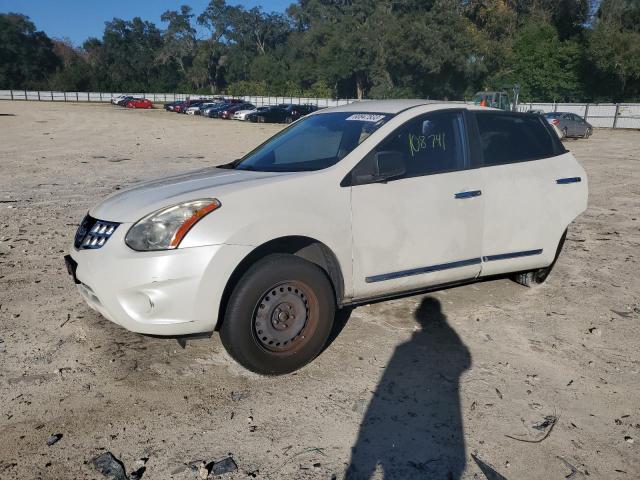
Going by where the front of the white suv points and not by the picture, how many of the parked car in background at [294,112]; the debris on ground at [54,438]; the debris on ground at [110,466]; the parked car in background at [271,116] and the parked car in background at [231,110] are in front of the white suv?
2

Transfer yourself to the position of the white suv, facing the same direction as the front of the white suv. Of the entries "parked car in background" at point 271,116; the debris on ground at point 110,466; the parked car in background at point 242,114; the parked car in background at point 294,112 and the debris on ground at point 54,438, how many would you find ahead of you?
2

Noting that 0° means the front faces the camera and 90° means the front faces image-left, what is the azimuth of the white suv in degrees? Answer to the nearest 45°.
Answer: approximately 45°

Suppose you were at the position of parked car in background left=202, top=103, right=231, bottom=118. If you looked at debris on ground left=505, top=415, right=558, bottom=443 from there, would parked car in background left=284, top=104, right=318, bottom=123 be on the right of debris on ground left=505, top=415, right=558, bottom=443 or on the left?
left

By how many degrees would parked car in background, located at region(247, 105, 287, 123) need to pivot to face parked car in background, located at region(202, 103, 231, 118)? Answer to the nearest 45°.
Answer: approximately 45° to its right

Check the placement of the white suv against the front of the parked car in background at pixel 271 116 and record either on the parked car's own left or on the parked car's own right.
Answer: on the parked car's own left

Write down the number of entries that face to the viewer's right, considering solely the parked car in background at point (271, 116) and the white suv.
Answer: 0

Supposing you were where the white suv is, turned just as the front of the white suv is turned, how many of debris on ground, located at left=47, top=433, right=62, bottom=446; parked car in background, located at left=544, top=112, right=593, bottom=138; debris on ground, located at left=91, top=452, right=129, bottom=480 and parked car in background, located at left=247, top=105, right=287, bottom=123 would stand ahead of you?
2

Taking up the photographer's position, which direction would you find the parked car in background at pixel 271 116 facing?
facing to the left of the viewer

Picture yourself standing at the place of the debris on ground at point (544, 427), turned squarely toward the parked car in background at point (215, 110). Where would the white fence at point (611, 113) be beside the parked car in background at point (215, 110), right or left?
right

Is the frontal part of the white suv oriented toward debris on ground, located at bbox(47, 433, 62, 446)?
yes

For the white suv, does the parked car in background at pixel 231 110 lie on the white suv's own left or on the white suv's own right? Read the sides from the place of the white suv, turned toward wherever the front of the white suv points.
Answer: on the white suv's own right

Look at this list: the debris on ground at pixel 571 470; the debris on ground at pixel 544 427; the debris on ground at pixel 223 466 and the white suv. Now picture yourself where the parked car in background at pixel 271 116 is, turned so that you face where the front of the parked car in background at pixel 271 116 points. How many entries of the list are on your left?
4

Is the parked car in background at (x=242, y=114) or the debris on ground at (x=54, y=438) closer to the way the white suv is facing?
the debris on ground

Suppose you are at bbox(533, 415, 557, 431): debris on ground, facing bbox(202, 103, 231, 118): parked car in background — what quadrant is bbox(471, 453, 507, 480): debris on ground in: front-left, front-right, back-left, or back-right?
back-left

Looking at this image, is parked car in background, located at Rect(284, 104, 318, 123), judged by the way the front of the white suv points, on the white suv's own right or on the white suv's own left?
on the white suv's own right

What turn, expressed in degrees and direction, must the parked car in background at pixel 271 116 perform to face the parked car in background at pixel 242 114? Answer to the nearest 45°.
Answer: approximately 45° to its right
